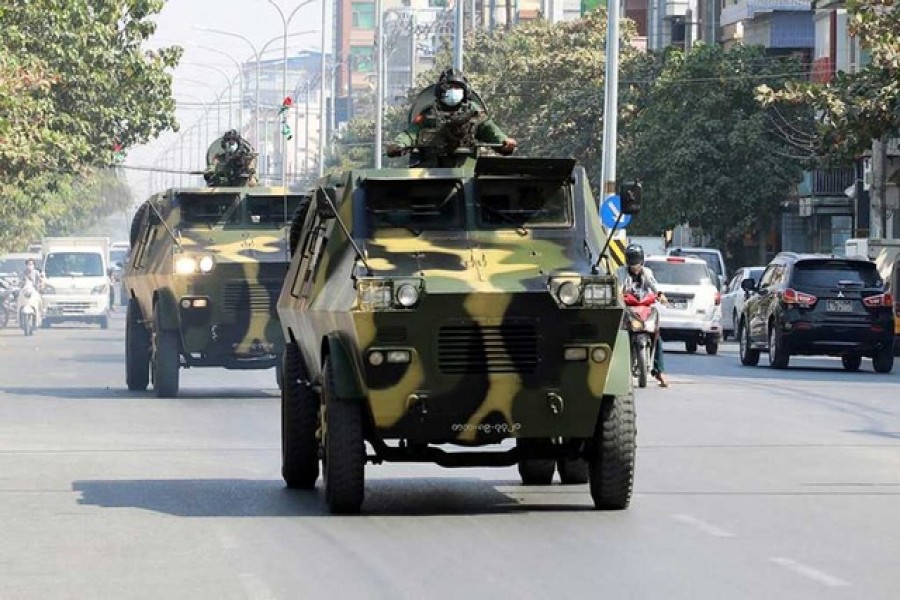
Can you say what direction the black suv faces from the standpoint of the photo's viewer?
facing away from the viewer and to the left of the viewer

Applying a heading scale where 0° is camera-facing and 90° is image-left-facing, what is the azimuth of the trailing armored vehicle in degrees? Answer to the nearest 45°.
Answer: approximately 0°

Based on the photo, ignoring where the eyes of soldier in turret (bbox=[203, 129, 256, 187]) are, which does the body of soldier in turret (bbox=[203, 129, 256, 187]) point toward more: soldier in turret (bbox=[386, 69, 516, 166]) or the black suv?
the soldier in turret

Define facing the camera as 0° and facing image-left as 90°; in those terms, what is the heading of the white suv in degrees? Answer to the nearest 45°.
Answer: approximately 180°

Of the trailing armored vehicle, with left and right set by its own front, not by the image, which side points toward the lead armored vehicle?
front

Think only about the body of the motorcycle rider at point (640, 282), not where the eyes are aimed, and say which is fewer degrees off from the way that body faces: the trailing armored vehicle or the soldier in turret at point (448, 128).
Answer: the soldier in turret

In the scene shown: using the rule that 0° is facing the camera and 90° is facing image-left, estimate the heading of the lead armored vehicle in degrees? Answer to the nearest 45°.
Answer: approximately 0°

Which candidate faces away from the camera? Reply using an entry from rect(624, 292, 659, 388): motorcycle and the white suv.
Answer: the white suv

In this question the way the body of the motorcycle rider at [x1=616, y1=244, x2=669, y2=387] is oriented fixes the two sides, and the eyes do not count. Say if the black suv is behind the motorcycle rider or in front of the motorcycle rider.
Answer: behind

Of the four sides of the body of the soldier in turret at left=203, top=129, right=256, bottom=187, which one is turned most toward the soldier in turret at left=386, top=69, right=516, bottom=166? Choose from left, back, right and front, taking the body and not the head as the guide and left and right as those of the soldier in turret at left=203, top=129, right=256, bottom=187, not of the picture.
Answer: front
